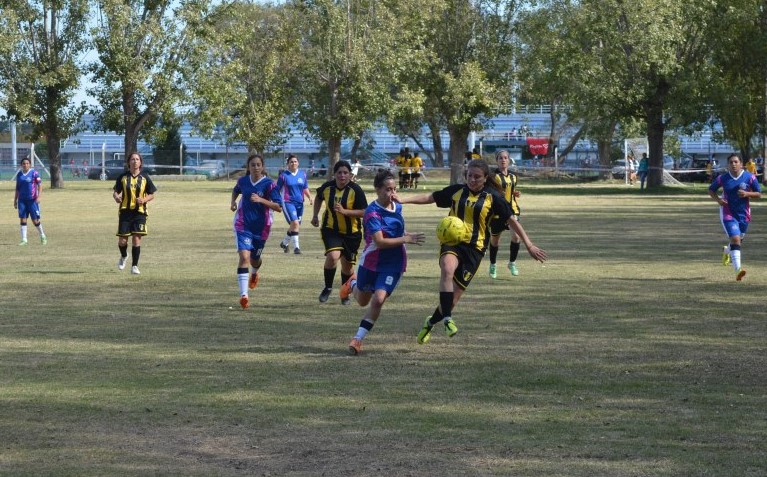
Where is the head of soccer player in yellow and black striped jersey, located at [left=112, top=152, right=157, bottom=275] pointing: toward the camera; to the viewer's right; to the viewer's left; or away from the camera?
toward the camera

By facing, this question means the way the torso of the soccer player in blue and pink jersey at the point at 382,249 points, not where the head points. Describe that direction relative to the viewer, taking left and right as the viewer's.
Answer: facing the viewer and to the right of the viewer

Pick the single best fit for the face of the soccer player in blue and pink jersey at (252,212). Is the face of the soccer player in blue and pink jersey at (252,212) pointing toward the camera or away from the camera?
toward the camera

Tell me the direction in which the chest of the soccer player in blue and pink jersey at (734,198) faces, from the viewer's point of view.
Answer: toward the camera

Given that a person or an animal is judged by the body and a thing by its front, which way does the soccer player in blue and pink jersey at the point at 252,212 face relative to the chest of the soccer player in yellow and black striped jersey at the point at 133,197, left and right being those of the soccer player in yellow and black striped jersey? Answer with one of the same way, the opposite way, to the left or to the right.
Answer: the same way

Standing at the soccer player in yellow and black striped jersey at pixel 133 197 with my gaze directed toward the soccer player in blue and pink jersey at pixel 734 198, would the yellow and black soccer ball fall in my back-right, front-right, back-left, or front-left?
front-right

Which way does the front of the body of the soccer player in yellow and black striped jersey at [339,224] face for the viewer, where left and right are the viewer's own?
facing the viewer

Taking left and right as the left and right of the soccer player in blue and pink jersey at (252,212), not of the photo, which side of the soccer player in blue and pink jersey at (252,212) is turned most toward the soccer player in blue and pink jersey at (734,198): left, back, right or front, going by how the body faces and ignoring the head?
left

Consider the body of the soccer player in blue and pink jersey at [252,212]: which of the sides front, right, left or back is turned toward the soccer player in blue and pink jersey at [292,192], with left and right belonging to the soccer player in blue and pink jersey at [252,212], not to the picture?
back

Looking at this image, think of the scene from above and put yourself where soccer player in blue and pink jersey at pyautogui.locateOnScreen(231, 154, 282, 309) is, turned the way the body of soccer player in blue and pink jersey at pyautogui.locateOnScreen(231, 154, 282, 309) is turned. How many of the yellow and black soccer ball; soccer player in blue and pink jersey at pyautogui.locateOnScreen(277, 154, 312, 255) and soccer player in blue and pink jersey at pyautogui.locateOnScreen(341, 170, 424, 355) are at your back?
1

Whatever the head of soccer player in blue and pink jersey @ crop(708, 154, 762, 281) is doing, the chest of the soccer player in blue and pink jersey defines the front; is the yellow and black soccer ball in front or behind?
in front

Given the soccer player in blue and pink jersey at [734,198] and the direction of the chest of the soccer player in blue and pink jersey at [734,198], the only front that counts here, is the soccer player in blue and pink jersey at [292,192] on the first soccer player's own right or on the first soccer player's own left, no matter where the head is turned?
on the first soccer player's own right

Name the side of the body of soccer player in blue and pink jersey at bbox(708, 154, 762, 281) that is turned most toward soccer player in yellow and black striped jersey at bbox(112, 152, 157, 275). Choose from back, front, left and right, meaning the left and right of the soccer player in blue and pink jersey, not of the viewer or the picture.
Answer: right
